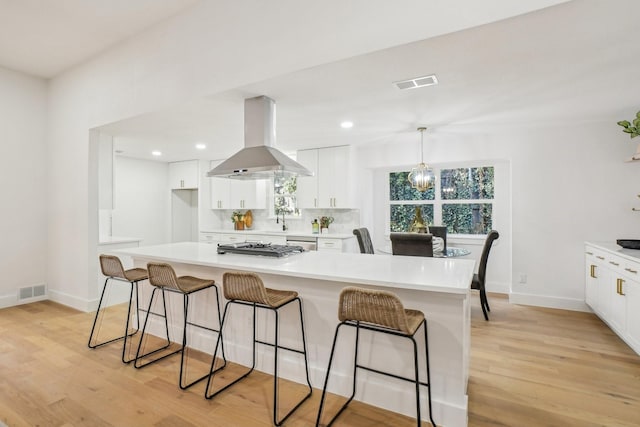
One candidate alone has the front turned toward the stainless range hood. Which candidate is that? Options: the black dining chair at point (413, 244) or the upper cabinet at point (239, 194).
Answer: the upper cabinet

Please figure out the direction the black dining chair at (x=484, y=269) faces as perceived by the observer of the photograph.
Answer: facing to the left of the viewer

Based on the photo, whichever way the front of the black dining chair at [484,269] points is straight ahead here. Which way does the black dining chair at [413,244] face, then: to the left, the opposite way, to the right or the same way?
to the right

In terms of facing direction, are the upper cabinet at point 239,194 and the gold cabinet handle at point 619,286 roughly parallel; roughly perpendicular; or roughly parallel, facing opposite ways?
roughly perpendicular

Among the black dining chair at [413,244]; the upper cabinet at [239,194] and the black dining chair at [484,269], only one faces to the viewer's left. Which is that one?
the black dining chair at [484,269]

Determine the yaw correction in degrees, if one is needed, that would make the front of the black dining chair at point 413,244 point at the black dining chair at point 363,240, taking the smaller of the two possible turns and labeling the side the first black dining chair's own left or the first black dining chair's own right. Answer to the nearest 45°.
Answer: approximately 45° to the first black dining chair's own left

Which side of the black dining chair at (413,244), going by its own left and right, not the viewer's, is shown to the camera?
back

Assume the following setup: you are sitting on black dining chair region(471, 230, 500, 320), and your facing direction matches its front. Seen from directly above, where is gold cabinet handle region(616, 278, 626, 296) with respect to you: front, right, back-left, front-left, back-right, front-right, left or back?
back

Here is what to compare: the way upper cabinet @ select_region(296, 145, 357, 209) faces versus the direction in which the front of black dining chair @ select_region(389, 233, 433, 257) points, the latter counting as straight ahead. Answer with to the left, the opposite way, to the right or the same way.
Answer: the opposite way

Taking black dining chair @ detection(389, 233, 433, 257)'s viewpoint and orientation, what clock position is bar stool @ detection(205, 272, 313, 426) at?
The bar stool is roughly at 7 o'clock from the black dining chair.

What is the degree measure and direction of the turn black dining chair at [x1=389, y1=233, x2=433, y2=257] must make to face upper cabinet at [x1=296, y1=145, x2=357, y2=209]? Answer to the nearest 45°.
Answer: approximately 45° to its left
